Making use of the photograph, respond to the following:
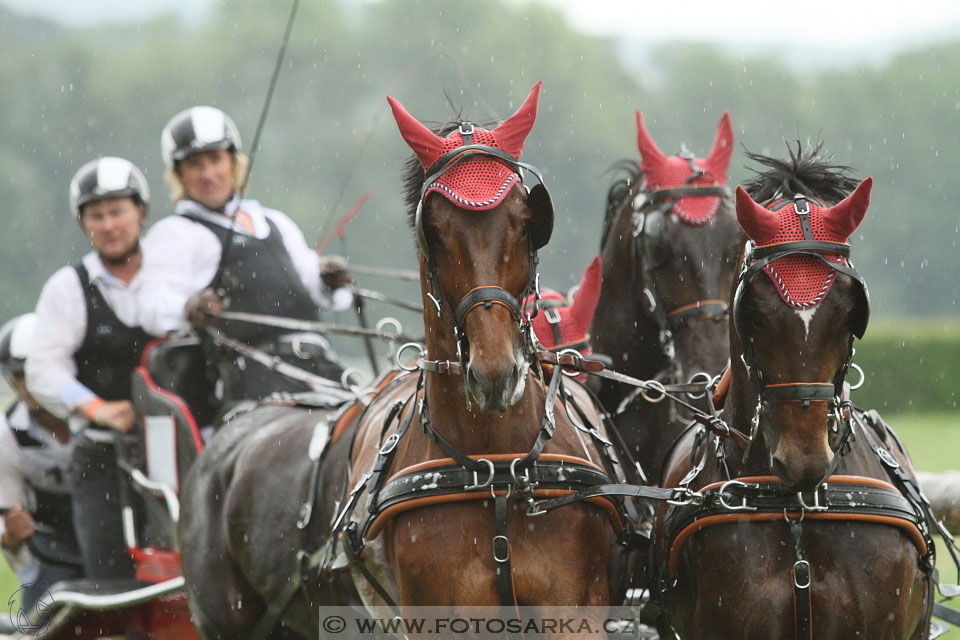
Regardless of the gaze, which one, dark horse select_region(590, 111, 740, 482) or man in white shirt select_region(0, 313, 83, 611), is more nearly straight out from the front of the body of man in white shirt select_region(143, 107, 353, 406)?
the dark horse

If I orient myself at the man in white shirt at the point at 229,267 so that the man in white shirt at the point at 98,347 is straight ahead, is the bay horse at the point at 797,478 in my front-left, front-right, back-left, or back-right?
back-left

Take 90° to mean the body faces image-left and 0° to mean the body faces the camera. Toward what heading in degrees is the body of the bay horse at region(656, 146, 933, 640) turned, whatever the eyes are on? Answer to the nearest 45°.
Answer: approximately 0°

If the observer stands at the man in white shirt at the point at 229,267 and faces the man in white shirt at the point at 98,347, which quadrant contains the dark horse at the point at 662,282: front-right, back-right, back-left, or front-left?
back-left
